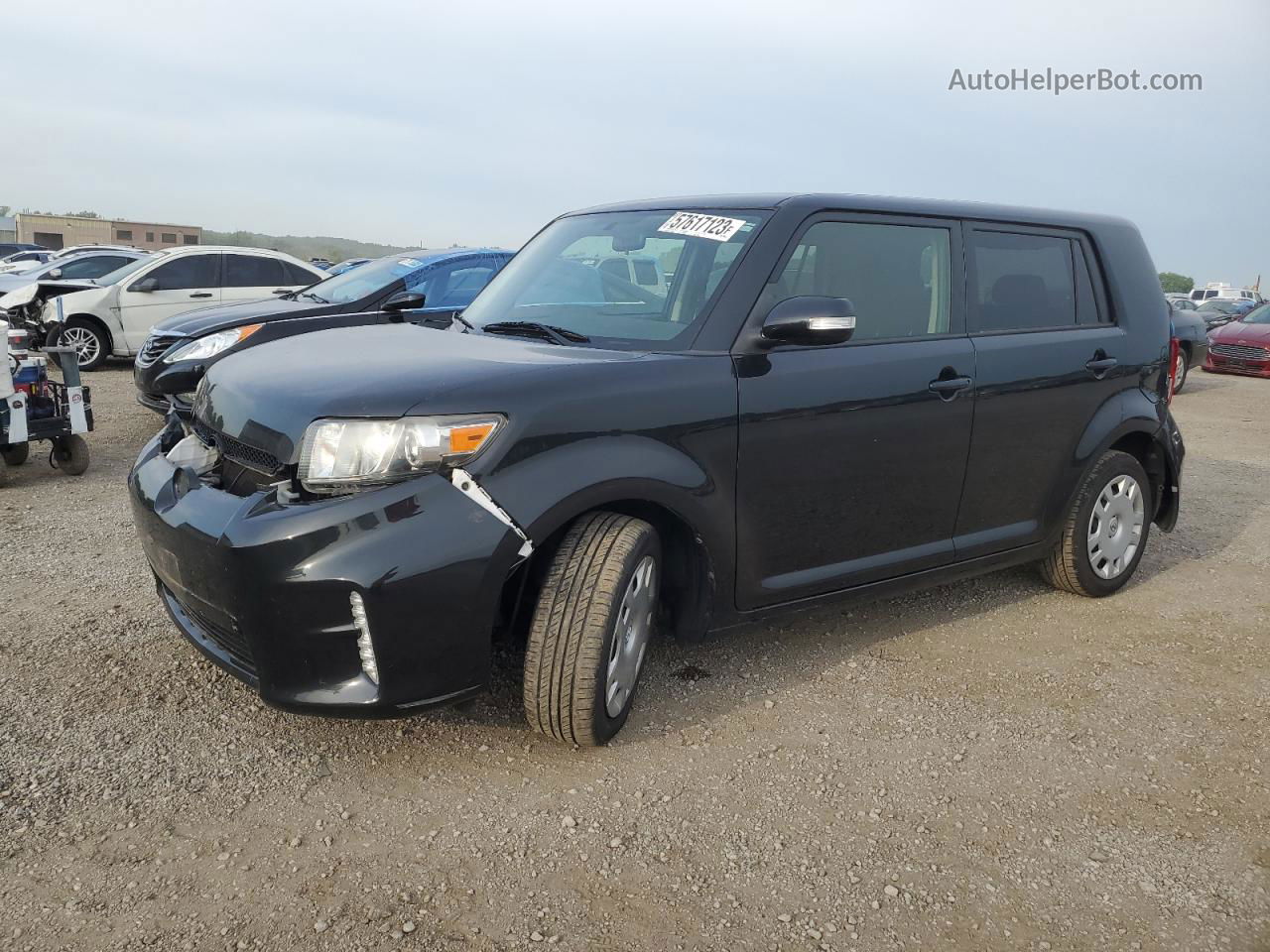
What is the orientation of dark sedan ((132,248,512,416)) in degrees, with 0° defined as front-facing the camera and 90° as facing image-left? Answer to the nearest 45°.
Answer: approximately 45°

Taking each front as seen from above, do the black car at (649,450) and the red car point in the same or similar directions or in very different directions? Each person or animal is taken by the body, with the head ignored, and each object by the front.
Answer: same or similar directions

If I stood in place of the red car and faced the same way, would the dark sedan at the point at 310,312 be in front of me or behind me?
in front

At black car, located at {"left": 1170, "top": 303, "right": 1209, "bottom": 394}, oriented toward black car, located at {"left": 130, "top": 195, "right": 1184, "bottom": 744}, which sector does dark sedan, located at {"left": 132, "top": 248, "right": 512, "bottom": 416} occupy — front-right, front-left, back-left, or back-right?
front-right

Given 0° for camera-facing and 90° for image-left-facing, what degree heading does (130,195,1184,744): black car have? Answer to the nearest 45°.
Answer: approximately 45°

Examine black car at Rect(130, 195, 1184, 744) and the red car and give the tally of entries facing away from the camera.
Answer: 0

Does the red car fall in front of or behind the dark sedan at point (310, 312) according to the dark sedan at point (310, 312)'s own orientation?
behind

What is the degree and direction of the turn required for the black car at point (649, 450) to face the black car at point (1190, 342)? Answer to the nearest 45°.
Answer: approximately 180°

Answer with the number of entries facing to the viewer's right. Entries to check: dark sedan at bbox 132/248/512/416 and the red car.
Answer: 0

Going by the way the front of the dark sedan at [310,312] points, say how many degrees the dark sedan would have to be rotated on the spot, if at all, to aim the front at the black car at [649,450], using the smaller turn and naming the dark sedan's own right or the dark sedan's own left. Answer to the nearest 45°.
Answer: approximately 45° to the dark sedan's own left

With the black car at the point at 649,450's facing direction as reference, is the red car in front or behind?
behind

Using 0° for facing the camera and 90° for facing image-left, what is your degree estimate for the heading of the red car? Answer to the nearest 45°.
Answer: approximately 45°

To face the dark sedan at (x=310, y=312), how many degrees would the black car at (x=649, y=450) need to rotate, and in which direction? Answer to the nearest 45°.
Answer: approximately 90° to its right

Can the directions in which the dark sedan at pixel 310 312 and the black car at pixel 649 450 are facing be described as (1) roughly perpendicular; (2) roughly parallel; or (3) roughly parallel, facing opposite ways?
roughly parallel
